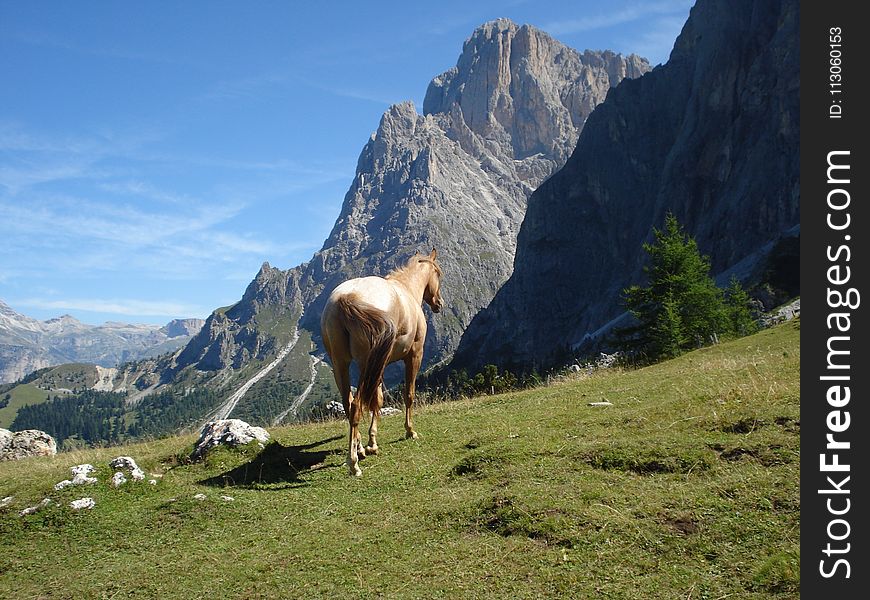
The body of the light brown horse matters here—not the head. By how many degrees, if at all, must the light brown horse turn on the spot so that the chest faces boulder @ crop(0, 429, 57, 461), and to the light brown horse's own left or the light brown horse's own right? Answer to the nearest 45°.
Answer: approximately 90° to the light brown horse's own left

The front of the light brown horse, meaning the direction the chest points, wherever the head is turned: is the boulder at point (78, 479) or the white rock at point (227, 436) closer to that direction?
the white rock

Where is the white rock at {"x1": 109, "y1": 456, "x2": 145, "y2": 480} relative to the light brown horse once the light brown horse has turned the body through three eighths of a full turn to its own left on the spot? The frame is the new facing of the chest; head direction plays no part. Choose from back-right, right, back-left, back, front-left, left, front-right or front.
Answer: front

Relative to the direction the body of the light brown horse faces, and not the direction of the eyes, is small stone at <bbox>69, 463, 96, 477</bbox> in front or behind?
behind

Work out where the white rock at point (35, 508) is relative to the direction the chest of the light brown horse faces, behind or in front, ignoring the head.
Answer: behind

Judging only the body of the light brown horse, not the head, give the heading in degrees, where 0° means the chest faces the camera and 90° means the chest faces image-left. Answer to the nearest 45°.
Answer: approximately 225°

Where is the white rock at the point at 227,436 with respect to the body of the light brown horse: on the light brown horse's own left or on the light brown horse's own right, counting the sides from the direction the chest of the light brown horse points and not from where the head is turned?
on the light brown horse's own left
